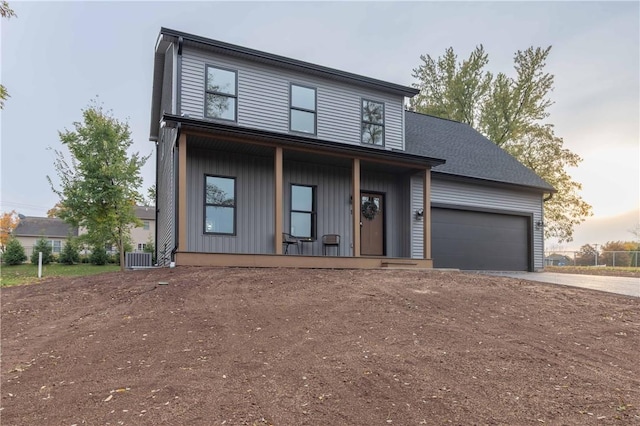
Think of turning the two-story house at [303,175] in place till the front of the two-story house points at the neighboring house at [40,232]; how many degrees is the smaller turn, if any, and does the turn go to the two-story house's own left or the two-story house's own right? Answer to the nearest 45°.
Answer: approximately 180°

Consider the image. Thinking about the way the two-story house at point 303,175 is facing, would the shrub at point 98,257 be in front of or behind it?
behind

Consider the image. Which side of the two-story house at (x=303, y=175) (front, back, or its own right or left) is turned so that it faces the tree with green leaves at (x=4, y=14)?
right

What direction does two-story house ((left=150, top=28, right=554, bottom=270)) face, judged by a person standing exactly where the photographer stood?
facing the viewer and to the right of the viewer

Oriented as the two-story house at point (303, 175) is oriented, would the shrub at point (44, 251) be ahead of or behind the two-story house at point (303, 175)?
behind

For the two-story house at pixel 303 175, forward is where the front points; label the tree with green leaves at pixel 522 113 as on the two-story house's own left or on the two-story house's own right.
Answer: on the two-story house's own left
